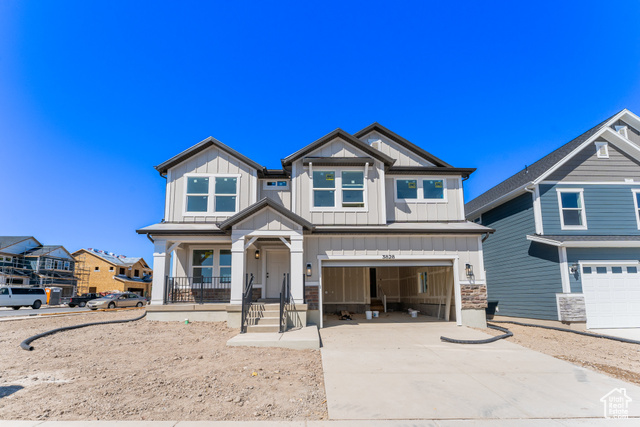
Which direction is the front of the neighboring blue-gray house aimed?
toward the camera

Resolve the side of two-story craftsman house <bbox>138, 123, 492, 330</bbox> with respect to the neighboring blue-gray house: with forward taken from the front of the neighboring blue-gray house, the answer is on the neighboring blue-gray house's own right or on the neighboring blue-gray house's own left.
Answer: on the neighboring blue-gray house's own right

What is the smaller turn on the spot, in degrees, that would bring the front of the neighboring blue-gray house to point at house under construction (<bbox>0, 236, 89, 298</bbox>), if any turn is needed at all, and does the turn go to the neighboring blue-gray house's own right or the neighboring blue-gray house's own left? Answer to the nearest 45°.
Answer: approximately 90° to the neighboring blue-gray house's own right

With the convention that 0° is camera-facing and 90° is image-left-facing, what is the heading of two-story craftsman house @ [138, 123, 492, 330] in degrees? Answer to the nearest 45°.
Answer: approximately 0°

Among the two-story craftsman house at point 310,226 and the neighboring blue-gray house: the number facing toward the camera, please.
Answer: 2

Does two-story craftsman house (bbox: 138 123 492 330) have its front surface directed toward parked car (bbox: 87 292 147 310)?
no

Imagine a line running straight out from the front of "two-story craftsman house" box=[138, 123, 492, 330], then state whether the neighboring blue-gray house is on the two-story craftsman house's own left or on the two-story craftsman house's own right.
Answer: on the two-story craftsman house's own left

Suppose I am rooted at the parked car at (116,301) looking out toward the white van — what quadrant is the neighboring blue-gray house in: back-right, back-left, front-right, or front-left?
back-left

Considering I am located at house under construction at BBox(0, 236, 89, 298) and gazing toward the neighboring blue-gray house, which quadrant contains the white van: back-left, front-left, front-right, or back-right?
front-right

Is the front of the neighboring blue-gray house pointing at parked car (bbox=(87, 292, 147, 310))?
no

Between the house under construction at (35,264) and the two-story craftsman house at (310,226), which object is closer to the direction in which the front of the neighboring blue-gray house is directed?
the two-story craftsman house

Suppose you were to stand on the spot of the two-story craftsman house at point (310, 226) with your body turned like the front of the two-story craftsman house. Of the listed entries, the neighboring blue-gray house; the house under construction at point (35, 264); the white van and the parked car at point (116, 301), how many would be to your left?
1

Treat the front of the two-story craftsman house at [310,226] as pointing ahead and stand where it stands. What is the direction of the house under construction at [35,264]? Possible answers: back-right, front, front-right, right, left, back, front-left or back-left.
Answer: back-right

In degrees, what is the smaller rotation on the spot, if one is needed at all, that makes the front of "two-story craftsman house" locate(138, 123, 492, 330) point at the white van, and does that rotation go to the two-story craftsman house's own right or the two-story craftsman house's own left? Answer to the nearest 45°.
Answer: approximately 135° to the two-story craftsman house's own right

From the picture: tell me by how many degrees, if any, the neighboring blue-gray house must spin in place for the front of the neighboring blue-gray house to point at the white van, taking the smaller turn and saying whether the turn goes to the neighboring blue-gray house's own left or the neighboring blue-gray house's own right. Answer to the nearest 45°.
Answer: approximately 90° to the neighboring blue-gray house's own right

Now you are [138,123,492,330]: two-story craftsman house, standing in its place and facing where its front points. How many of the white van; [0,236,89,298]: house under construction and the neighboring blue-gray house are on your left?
1
